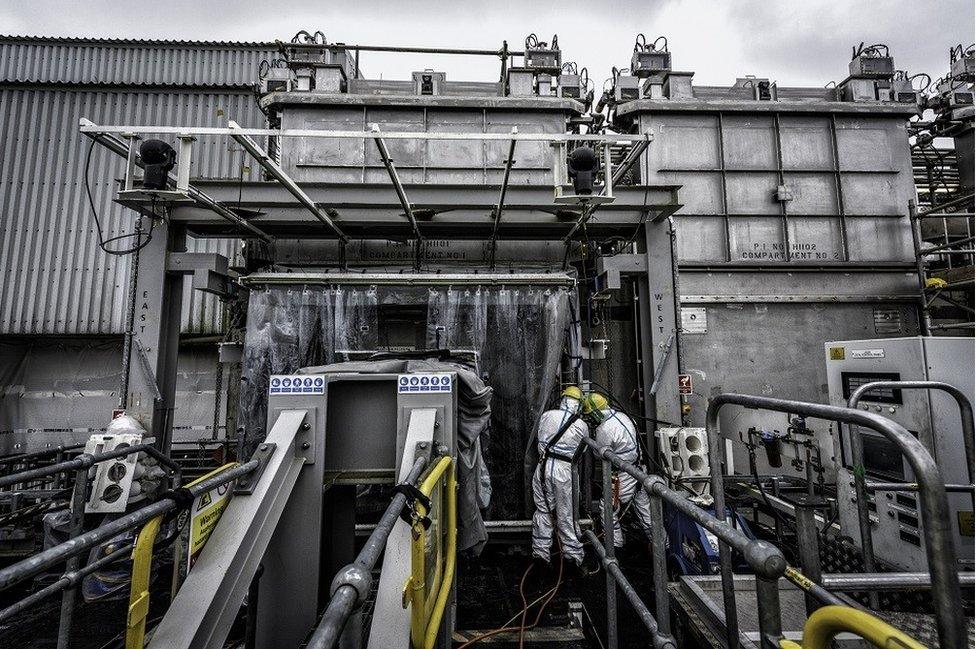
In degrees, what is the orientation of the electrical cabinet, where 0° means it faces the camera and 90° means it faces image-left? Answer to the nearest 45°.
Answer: approximately 45°

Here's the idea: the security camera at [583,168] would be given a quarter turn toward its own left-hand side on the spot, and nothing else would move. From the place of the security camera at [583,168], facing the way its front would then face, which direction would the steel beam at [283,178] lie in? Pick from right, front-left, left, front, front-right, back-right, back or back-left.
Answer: back

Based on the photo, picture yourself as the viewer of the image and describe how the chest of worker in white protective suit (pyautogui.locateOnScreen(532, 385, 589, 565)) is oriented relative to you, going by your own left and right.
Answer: facing away from the viewer

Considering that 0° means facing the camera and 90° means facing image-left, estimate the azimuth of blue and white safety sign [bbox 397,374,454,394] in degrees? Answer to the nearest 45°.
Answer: approximately 0°

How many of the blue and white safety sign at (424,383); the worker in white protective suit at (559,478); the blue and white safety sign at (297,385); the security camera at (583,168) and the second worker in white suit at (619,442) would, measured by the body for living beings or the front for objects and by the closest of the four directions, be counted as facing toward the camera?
3

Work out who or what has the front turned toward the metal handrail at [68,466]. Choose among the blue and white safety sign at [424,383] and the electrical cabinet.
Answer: the electrical cabinet

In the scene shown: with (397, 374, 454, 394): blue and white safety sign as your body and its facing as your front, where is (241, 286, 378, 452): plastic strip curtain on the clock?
The plastic strip curtain is roughly at 5 o'clock from the blue and white safety sign.

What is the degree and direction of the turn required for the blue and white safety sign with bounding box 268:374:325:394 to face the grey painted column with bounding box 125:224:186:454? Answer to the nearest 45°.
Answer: approximately 135° to its right

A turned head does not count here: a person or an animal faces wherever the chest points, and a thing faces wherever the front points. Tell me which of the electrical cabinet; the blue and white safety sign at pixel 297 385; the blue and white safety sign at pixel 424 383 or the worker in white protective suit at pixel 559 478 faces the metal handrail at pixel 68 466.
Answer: the electrical cabinet
